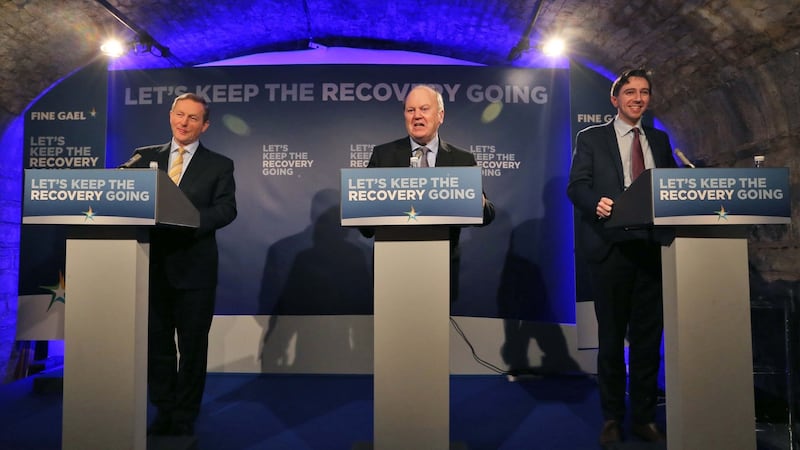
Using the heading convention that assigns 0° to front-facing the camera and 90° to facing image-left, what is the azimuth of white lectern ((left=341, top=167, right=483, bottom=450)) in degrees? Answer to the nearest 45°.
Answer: approximately 0°

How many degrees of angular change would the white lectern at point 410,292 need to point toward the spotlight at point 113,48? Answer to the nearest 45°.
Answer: approximately 135° to its right

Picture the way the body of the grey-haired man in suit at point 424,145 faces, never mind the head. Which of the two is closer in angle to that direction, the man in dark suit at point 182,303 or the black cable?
the man in dark suit

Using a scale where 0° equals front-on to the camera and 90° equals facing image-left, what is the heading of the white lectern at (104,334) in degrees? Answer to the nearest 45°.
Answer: approximately 0°

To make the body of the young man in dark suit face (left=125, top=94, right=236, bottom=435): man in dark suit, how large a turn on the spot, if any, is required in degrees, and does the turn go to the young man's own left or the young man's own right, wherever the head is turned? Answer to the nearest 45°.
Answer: approximately 135° to the young man's own right

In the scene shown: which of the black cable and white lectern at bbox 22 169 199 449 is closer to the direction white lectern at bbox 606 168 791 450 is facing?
the white lectern

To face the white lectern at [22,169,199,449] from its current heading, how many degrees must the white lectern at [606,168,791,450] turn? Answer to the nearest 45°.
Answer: approximately 45° to its right

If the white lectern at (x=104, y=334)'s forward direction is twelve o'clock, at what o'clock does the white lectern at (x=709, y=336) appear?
the white lectern at (x=709, y=336) is roughly at 10 o'clock from the white lectern at (x=104, y=334).
